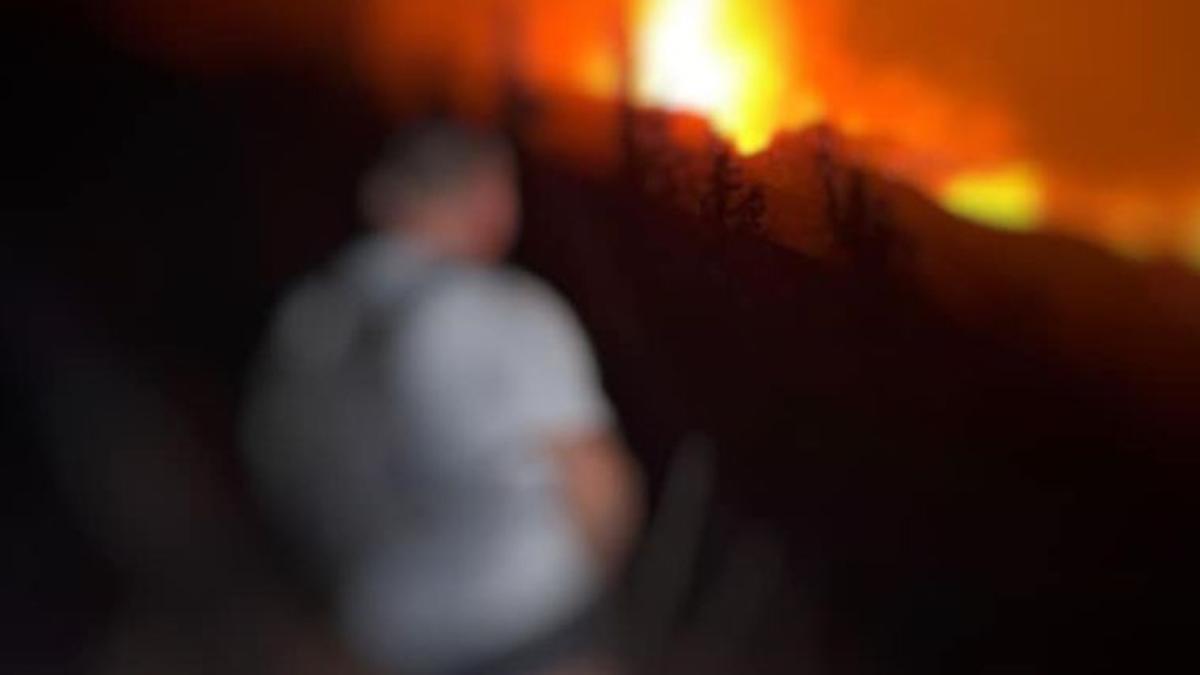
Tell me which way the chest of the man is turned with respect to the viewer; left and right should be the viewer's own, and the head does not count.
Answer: facing away from the viewer and to the right of the viewer
